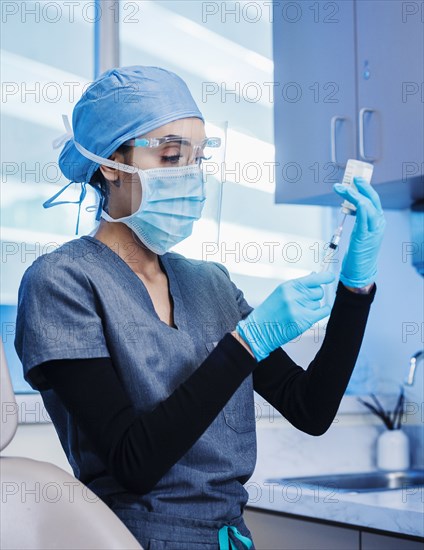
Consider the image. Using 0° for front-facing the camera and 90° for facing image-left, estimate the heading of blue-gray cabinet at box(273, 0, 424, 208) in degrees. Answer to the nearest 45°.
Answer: approximately 45°

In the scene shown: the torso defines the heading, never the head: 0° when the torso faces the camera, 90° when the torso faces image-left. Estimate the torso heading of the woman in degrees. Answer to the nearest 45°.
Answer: approximately 315°

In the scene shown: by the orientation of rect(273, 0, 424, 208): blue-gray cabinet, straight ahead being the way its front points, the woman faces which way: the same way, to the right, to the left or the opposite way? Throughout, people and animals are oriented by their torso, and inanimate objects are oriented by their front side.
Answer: to the left
